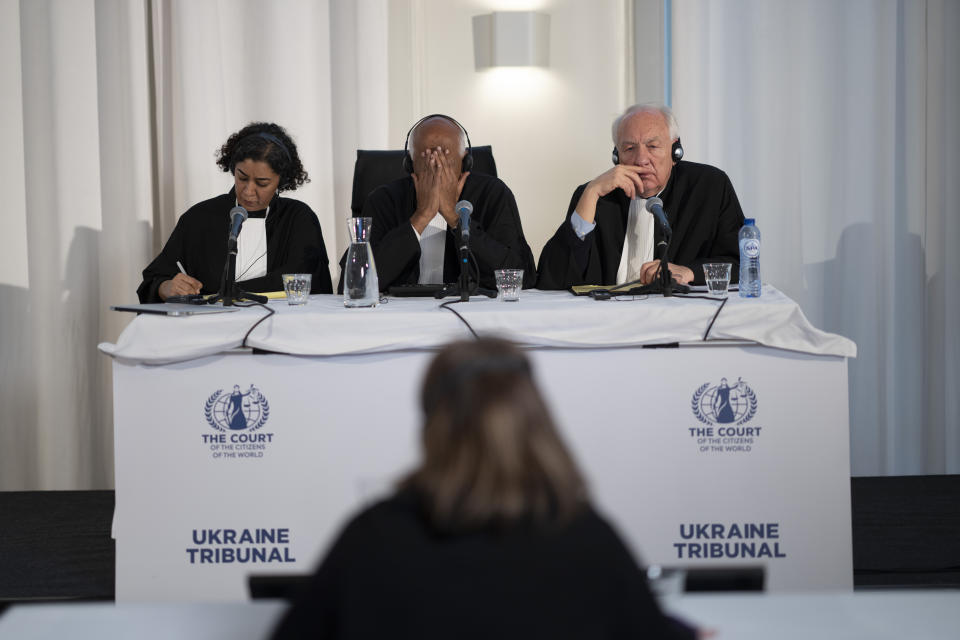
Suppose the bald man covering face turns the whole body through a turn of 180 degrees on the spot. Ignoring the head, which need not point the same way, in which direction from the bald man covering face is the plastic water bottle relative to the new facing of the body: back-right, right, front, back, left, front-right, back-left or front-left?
back-right

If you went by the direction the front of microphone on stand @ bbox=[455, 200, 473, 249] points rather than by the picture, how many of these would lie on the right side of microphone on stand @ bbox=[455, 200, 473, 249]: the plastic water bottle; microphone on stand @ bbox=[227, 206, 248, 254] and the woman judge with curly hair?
1

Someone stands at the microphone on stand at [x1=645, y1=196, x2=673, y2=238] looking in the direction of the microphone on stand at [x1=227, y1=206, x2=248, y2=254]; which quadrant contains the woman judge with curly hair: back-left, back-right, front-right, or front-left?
front-right

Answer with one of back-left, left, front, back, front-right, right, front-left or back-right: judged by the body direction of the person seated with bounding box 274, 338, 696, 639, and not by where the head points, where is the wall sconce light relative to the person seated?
front

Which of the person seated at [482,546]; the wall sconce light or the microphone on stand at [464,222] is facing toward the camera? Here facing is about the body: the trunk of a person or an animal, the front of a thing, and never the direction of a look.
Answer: the wall sconce light

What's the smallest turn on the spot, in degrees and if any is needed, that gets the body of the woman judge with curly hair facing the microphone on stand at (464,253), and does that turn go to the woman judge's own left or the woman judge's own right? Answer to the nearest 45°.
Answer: approximately 45° to the woman judge's own left

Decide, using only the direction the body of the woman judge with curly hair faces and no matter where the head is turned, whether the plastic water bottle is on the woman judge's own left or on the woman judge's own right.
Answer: on the woman judge's own left

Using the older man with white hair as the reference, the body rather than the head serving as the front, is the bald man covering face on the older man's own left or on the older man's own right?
on the older man's own right

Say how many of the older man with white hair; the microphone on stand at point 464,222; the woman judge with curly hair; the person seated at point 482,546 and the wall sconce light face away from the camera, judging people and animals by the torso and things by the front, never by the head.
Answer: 2

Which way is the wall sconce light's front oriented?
toward the camera

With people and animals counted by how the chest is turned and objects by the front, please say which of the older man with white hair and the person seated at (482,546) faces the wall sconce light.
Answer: the person seated

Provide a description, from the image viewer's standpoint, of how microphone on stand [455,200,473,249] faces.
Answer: facing away from the viewer

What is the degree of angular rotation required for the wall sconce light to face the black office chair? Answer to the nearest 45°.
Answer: approximately 45° to its right

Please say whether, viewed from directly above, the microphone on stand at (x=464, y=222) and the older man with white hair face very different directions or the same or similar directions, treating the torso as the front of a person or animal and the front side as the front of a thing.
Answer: very different directions

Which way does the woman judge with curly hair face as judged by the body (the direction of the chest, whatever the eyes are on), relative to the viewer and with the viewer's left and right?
facing the viewer

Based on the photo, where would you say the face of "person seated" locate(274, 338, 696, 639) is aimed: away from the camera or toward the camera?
away from the camera

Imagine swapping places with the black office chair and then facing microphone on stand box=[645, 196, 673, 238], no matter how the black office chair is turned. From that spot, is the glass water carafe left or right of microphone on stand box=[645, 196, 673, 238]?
right

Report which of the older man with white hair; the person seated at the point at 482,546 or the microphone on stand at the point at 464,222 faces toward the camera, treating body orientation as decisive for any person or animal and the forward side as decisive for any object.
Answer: the older man with white hair

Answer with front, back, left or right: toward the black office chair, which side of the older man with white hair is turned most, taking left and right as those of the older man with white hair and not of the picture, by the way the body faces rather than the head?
right

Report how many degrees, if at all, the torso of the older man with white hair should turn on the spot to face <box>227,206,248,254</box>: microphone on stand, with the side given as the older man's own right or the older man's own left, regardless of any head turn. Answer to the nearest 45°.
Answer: approximately 45° to the older man's own right

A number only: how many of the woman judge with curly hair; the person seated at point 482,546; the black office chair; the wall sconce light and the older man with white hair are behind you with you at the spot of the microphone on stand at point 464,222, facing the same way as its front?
1

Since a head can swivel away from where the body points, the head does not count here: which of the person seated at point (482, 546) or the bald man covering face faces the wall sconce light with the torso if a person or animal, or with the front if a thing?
the person seated

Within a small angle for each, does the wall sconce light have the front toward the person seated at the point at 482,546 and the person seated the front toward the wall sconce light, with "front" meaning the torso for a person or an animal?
yes
